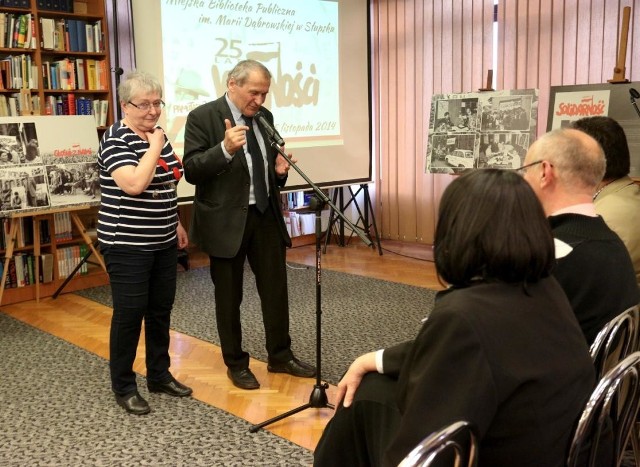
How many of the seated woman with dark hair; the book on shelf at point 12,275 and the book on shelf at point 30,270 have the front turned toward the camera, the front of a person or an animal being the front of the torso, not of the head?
2

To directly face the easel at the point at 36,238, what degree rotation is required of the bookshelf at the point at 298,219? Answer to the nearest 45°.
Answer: approximately 45° to its right

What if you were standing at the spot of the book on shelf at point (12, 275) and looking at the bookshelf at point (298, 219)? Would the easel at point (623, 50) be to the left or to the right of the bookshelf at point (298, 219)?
right

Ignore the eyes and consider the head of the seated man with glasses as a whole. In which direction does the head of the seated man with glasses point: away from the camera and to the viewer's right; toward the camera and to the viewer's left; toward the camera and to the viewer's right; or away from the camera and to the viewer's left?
away from the camera and to the viewer's left

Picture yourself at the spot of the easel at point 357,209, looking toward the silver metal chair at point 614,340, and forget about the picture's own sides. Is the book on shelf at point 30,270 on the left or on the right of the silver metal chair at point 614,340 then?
right

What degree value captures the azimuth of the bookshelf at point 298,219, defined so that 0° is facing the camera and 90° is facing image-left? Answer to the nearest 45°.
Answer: approximately 0°

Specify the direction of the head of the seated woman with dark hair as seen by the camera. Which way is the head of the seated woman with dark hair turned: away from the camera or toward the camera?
away from the camera
